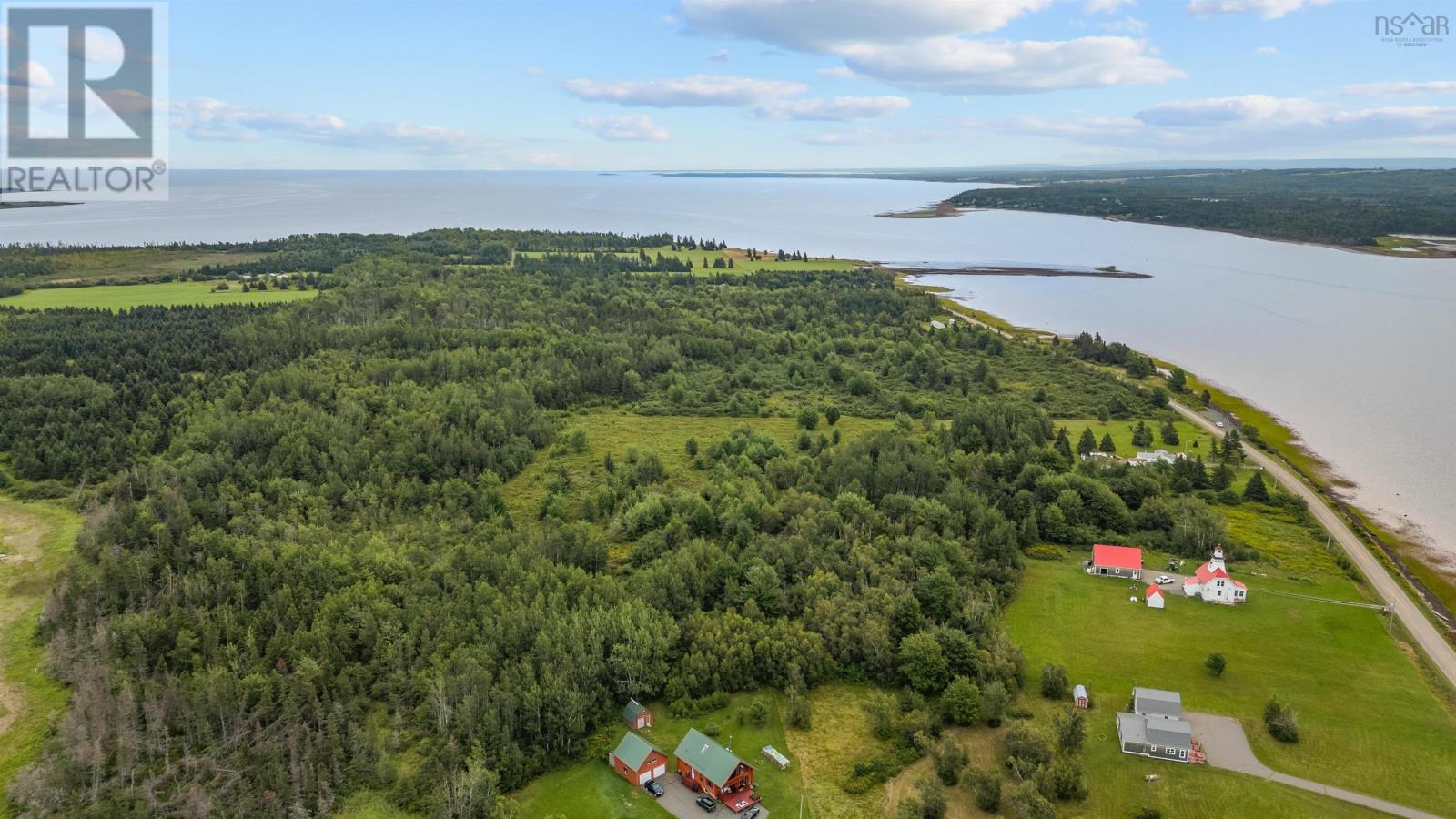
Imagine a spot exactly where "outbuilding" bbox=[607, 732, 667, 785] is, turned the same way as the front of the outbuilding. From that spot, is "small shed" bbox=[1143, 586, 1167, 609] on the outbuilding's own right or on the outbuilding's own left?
on the outbuilding's own left

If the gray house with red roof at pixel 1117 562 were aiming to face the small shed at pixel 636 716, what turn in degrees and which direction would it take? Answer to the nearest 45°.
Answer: approximately 45° to its right

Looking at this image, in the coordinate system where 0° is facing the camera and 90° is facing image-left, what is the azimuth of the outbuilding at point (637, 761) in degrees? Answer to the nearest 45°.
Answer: approximately 315°
